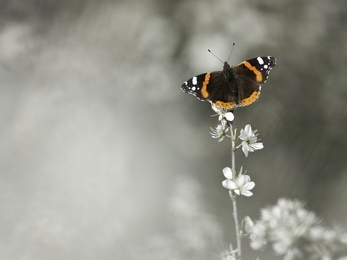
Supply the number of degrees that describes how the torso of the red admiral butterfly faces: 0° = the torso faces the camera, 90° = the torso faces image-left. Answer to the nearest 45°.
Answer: approximately 180°
